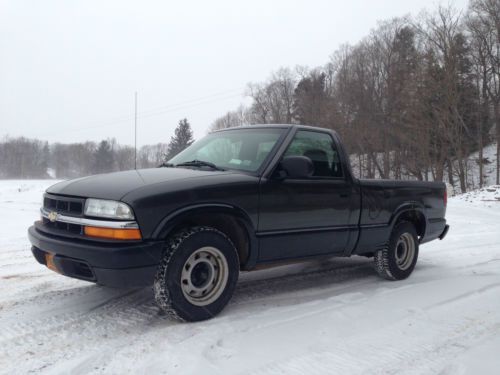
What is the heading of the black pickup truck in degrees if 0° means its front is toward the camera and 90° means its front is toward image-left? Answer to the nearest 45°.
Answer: approximately 45°
